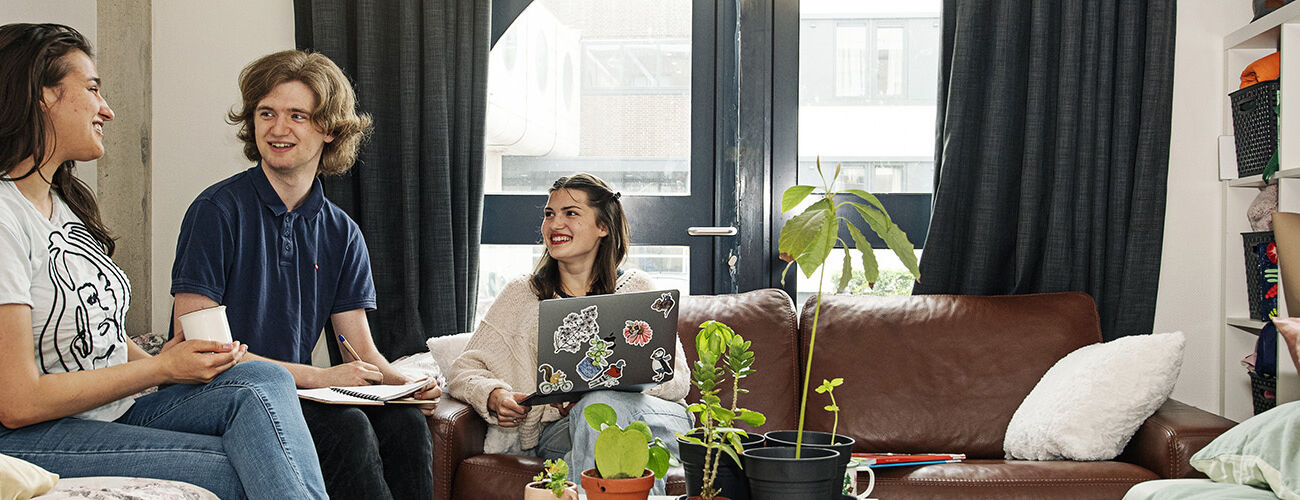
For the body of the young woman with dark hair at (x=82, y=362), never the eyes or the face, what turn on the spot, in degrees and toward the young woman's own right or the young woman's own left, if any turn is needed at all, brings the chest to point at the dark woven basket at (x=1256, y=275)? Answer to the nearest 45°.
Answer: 0° — they already face it

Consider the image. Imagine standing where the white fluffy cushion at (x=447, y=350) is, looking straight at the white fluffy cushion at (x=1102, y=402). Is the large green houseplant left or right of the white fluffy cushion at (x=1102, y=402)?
right

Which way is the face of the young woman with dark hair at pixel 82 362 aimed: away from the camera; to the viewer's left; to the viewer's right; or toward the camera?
to the viewer's right

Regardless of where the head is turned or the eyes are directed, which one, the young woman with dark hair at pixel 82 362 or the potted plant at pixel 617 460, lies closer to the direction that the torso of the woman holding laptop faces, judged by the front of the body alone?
the potted plant

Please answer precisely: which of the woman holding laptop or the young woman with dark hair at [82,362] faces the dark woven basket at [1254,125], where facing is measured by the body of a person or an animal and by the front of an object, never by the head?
the young woman with dark hair

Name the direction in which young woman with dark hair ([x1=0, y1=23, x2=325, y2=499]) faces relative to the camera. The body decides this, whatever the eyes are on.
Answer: to the viewer's right

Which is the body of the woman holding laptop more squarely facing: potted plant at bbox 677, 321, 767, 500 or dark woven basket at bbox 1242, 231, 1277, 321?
the potted plant

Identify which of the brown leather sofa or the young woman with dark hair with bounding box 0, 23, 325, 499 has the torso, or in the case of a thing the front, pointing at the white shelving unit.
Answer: the young woman with dark hair

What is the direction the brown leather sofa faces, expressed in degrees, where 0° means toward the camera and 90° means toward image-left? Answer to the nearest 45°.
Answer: approximately 0°
